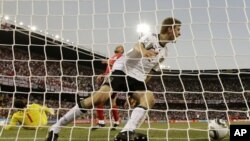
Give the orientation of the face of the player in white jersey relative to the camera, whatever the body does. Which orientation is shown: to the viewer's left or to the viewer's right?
to the viewer's right

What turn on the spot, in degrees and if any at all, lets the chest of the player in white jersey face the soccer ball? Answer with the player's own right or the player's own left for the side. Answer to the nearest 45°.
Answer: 0° — they already face it
